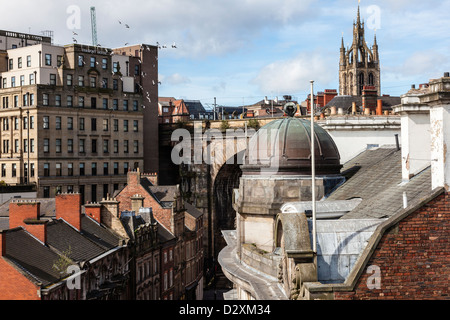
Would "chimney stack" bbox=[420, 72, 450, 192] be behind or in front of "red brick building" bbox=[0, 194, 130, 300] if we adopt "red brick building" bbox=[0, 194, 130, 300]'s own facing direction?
in front

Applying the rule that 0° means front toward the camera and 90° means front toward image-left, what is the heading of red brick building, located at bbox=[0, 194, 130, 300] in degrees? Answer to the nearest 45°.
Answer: approximately 315°
